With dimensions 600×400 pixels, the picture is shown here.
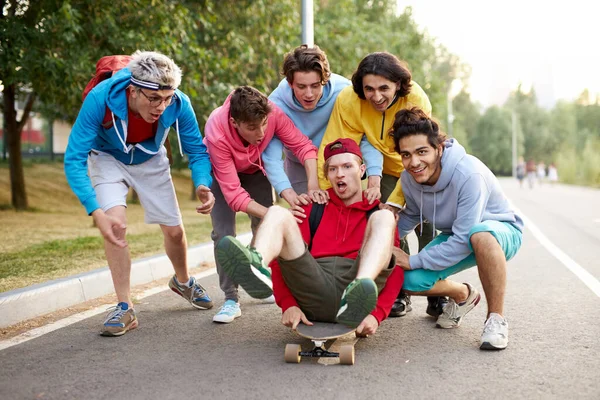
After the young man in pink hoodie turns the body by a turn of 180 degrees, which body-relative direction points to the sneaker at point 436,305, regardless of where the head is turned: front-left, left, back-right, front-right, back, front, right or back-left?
back-right

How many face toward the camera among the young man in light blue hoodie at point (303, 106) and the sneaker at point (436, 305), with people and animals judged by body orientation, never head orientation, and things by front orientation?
2

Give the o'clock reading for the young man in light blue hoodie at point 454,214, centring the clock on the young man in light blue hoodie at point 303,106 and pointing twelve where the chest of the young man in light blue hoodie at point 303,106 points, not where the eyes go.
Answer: the young man in light blue hoodie at point 454,214 is roughly at 10 o'clock from the young man in light blue hoodie at point 303,106.

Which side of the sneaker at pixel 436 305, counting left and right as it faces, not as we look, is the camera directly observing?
front

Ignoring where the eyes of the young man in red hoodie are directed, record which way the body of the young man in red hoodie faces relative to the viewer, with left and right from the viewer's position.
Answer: facing the viewer

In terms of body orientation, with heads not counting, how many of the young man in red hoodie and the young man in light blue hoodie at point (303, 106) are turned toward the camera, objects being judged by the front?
2

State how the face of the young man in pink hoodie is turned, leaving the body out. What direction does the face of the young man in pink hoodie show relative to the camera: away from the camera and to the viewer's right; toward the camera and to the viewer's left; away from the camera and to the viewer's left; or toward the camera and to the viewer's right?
toward the camera and to the viewer's right

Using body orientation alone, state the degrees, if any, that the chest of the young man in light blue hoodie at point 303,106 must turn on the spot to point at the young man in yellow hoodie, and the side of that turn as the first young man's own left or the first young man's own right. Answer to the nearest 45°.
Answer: approximately 90° to the first young man's own left

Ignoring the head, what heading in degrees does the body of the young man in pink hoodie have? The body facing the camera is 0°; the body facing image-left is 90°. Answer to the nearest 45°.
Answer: approximately 315°
